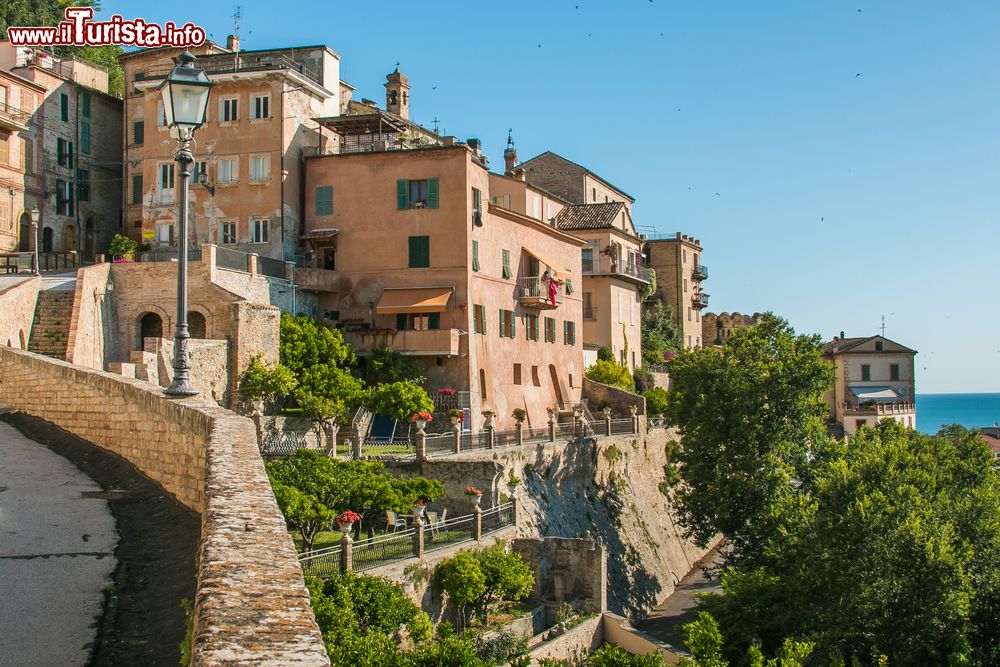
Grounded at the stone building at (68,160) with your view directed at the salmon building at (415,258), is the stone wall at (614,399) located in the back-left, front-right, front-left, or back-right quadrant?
front-left

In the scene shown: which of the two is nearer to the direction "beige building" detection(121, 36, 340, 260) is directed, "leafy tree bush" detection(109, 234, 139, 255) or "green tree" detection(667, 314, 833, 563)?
the leafy tree bush

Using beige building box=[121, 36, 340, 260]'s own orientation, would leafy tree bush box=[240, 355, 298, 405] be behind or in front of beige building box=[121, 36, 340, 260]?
in front

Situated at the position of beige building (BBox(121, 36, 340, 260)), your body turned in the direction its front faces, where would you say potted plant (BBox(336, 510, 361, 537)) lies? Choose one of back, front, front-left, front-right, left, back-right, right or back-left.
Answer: front

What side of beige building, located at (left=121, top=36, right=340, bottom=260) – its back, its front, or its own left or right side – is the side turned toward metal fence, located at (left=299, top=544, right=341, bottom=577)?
front

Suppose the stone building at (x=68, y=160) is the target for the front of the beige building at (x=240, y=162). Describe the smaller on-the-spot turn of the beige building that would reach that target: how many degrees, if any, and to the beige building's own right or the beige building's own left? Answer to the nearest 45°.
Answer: approximately 135° to the beige building's own right

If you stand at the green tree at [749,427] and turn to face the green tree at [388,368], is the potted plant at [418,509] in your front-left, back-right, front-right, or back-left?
front-left

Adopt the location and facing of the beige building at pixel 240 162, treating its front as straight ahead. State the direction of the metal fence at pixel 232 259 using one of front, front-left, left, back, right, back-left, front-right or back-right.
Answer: front

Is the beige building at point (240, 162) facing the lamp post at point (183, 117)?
yes

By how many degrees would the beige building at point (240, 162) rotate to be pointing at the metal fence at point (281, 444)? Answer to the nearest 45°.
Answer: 0° — it already faces it

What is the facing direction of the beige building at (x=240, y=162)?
toward the camera

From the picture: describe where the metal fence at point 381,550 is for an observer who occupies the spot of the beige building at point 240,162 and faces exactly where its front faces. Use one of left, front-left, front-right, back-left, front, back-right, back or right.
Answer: front

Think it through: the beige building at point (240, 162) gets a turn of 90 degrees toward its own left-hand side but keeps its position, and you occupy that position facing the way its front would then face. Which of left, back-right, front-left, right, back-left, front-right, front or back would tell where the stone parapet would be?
right
